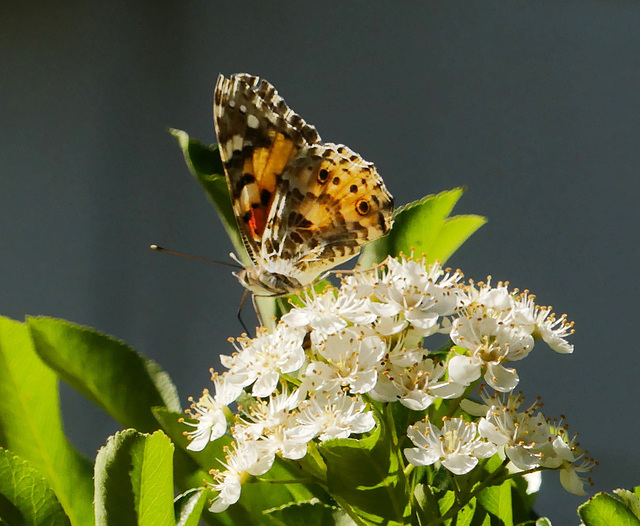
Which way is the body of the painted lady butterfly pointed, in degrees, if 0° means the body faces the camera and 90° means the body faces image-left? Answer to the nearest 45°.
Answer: approximately 90°
